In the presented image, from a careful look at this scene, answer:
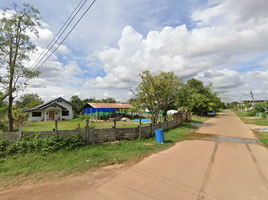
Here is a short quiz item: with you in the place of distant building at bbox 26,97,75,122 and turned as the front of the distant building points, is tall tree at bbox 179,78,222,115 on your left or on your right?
on your left

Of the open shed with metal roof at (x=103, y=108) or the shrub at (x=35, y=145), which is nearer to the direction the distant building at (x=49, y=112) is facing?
the shrub

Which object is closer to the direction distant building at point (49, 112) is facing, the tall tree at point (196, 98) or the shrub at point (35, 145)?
the shrub

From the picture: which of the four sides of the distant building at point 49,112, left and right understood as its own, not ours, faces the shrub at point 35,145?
front

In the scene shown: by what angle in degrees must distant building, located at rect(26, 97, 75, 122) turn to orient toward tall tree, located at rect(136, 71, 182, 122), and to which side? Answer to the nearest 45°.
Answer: approximately 45° to its left

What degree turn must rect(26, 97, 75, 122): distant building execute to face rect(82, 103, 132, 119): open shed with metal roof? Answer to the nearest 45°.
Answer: approximately 45° to its left

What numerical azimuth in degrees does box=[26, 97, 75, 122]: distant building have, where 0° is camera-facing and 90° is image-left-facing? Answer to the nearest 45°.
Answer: approximately 0°
